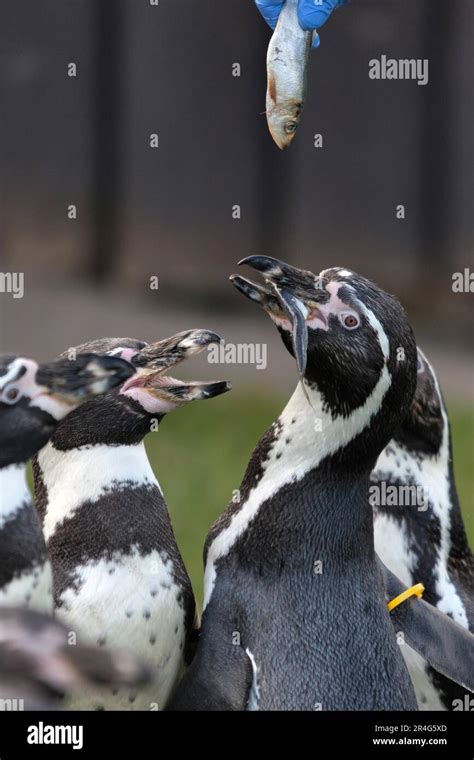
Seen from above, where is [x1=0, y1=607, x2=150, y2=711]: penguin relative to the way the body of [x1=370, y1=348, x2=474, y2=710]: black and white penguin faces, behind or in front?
in front

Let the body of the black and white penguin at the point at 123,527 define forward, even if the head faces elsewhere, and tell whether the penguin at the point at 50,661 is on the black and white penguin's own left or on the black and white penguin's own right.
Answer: on the black and white penguin's own right

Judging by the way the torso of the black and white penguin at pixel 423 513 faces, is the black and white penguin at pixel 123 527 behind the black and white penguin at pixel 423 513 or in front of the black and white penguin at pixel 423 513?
in front

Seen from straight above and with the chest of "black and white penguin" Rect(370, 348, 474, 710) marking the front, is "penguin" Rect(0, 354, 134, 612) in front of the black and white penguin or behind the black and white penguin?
in front
